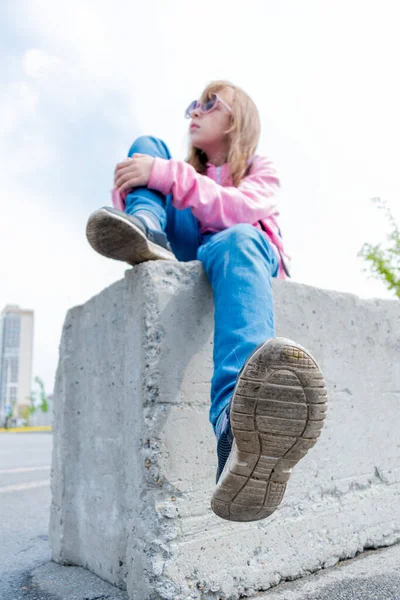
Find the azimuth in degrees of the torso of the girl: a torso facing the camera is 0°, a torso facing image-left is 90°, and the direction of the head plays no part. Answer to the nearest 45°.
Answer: approximately 45°
